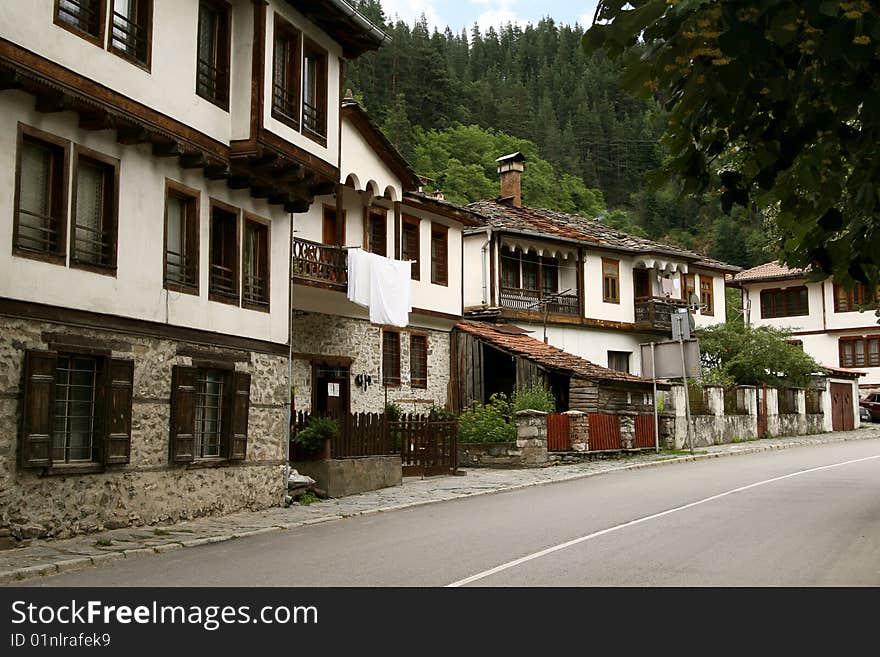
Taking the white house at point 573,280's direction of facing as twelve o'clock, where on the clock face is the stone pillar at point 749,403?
The stone pillar is roughly at 11 o'clock from the white house.

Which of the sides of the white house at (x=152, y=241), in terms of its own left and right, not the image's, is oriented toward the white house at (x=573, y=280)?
left

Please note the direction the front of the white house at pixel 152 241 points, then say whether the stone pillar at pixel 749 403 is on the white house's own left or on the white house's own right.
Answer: on the white house's own left

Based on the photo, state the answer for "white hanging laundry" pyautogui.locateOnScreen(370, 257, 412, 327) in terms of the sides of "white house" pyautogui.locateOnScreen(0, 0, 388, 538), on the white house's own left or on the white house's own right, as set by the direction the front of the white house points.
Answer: on the white house's own left

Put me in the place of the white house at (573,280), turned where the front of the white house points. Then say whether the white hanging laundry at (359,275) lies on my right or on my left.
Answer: on my right

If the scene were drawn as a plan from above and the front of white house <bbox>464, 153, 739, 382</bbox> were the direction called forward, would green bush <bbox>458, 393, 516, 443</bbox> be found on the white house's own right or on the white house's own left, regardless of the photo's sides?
on the white house's own right

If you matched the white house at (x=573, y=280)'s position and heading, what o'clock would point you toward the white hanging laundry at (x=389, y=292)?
The white hanging laundry is roughly at 2 o'clock from the white house.

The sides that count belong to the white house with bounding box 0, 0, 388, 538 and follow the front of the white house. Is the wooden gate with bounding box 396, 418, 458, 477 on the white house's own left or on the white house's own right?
on the white house's own left

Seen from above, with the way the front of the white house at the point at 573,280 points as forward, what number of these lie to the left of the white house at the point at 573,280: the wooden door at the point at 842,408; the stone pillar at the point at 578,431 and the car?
2

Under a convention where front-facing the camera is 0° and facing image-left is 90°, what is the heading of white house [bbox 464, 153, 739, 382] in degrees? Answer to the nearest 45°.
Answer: approximately 315°
